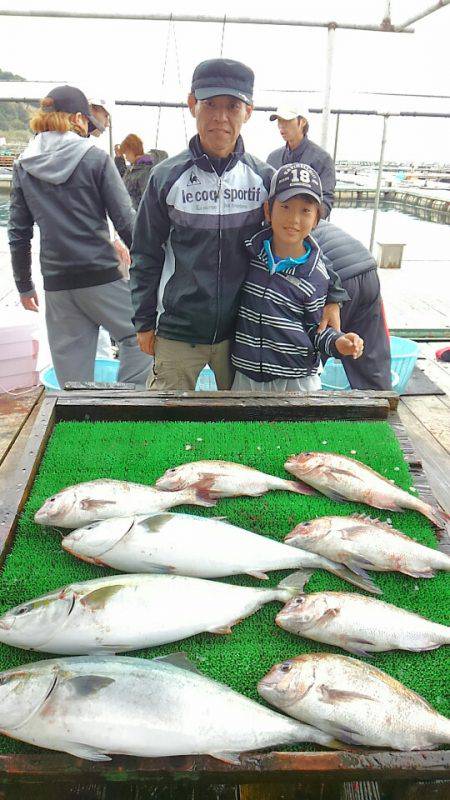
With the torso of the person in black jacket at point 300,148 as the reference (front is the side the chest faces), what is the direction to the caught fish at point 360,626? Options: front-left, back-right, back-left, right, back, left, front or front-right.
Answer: front-left

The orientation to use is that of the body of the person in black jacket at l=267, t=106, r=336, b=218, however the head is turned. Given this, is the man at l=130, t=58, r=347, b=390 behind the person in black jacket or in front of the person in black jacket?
in front

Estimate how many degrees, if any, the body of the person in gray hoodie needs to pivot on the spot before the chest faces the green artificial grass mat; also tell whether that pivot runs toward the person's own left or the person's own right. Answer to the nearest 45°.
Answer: approximately 135° to the person's own right

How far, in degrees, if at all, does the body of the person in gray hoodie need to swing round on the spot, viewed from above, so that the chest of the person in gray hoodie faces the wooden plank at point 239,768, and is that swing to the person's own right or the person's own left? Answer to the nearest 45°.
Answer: approximately 135° to the person's own right

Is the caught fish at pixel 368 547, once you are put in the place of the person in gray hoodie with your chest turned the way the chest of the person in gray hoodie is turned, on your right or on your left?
on your right

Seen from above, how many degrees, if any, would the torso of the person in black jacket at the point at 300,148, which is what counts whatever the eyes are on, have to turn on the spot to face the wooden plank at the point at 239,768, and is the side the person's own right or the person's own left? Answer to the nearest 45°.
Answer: approximately 45° to the person's own left

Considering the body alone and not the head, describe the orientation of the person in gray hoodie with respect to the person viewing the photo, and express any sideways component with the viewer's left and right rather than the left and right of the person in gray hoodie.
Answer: facing away from the viewer and to the right of the viewer

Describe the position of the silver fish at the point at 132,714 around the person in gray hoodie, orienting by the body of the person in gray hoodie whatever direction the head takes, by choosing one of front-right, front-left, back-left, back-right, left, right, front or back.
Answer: back-right

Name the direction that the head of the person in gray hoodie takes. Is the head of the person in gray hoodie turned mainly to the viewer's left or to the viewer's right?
to the viewer's right

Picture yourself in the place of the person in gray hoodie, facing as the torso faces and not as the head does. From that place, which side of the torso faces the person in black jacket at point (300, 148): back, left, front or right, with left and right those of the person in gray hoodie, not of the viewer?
front

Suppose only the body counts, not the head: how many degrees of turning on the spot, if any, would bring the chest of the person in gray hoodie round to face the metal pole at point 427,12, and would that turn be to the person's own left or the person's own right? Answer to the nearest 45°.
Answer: approximately 45° to the person's own right

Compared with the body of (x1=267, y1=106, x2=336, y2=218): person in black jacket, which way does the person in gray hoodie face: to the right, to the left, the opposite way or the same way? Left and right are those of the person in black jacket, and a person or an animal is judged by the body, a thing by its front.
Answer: the opposite way
